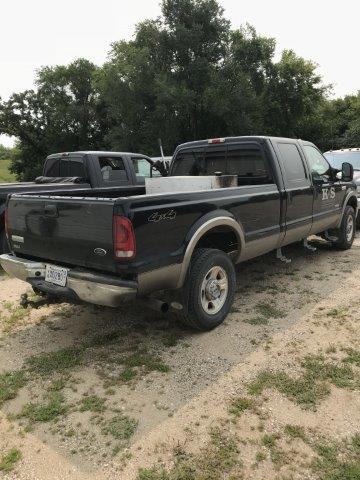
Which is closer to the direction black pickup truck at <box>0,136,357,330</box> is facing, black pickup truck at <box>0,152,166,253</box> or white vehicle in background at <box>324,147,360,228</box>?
the white vehicle in background

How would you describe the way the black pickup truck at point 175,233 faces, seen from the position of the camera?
facing away from the viewer and to the right of the viewer

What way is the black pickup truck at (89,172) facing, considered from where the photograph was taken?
facing away from the viewer and to the right of the viewer

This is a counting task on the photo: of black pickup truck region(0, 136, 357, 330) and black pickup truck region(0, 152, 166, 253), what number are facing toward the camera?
0

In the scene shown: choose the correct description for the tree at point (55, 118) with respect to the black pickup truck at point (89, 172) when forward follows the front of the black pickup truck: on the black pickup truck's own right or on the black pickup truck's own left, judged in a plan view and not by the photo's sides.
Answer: on the black pickup truck's own left

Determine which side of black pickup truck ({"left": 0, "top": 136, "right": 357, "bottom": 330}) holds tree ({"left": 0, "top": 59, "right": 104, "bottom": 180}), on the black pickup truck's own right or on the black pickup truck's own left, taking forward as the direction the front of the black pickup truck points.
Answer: on the black pickup truck's own left

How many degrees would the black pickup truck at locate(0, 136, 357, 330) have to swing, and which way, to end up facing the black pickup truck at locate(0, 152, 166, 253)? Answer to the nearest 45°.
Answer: approximately 90° to its left

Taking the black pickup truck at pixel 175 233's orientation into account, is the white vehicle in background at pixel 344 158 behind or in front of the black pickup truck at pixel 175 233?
in front

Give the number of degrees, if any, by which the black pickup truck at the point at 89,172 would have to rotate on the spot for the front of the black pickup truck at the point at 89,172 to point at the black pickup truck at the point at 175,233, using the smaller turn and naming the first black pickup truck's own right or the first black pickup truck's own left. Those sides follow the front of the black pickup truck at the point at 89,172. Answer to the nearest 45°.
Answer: approximately 135° to the first black pickup truck's own right

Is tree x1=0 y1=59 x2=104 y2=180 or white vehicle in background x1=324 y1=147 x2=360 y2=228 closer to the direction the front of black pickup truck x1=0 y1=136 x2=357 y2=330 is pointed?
the white vehicle in background
